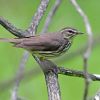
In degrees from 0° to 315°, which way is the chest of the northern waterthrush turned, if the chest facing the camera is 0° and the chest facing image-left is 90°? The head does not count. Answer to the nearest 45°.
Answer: approximately 270°
